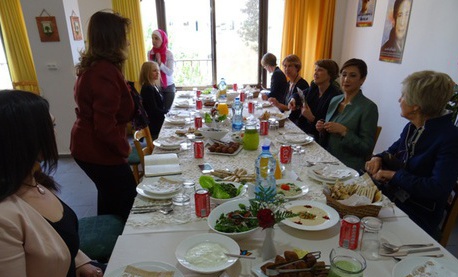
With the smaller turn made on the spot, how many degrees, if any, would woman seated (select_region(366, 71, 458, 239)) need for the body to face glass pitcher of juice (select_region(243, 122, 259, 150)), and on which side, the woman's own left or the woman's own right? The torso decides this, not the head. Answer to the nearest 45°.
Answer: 0° — they already face it

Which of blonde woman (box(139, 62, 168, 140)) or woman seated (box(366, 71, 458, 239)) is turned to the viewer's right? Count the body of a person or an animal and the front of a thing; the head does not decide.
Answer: the blonde woman

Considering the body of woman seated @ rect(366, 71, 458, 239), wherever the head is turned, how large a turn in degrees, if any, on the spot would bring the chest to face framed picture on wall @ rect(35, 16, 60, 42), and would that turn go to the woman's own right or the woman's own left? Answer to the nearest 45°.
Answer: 0° — they already face it

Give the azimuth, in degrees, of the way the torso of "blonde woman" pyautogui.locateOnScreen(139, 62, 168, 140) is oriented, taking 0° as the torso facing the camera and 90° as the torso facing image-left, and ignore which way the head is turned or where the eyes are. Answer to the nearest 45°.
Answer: approximately 270°

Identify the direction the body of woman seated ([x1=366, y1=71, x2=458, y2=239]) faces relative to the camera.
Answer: to the viewer's left

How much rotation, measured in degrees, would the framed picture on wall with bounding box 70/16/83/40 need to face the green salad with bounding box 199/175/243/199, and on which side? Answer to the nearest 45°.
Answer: approximately 45° to its right
